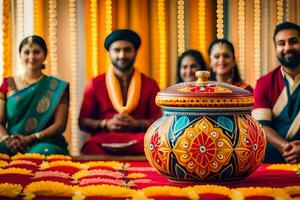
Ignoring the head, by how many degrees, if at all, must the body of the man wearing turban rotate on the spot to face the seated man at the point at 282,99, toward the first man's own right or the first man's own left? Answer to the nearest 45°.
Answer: approximately 45° to the first man's own left

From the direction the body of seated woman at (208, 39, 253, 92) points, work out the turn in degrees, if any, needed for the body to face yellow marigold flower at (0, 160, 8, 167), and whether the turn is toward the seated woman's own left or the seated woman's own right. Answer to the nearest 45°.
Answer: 0° — they already face it

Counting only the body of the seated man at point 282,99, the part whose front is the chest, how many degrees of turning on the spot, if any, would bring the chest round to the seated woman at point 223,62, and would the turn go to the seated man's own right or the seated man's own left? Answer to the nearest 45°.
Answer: approximately 135° to the seated man's own right

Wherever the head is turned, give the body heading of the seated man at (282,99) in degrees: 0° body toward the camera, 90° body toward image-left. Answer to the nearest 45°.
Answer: approximately 0°

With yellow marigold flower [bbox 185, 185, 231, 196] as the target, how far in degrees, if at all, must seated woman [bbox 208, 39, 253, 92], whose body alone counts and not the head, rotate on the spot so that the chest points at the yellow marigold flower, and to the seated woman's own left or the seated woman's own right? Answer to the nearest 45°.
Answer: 0° — they already face it
